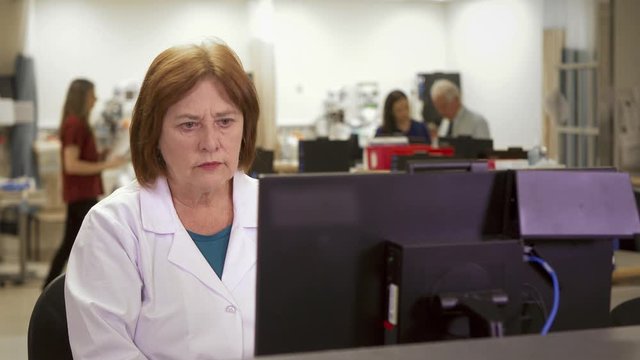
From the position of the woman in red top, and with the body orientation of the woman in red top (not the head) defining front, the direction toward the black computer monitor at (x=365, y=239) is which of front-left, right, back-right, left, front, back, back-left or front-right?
right

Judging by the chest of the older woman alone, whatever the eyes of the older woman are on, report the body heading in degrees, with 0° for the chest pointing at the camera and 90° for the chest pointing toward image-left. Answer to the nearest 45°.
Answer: approximately 315°

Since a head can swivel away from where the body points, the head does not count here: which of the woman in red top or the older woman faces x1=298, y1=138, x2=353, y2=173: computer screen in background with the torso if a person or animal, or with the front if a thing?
the woman in red top

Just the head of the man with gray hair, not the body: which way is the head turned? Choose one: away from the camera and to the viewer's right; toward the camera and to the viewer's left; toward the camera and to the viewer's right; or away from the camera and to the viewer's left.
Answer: toward the camera and to the viewer's left

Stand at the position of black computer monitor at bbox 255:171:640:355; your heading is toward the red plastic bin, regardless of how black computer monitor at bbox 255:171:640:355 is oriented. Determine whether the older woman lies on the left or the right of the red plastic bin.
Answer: left

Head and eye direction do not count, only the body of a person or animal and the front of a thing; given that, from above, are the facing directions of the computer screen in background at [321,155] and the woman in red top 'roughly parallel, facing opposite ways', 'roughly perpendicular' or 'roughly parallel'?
roughly perpendicular

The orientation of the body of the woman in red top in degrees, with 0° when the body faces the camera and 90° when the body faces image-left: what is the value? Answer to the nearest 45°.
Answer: approximately 270°

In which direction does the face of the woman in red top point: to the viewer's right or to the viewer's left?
to the viewer's right

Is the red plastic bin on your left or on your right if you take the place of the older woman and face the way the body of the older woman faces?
on your left

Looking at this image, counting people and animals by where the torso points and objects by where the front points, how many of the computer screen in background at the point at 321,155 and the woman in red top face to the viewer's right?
1
